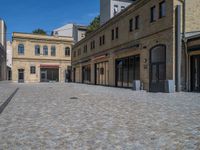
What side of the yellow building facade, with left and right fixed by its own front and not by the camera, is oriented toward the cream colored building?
right

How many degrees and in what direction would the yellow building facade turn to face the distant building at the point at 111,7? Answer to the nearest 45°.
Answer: approximately 135° to its right

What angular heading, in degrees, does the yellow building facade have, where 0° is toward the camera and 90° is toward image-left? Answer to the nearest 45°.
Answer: approximately 45°
